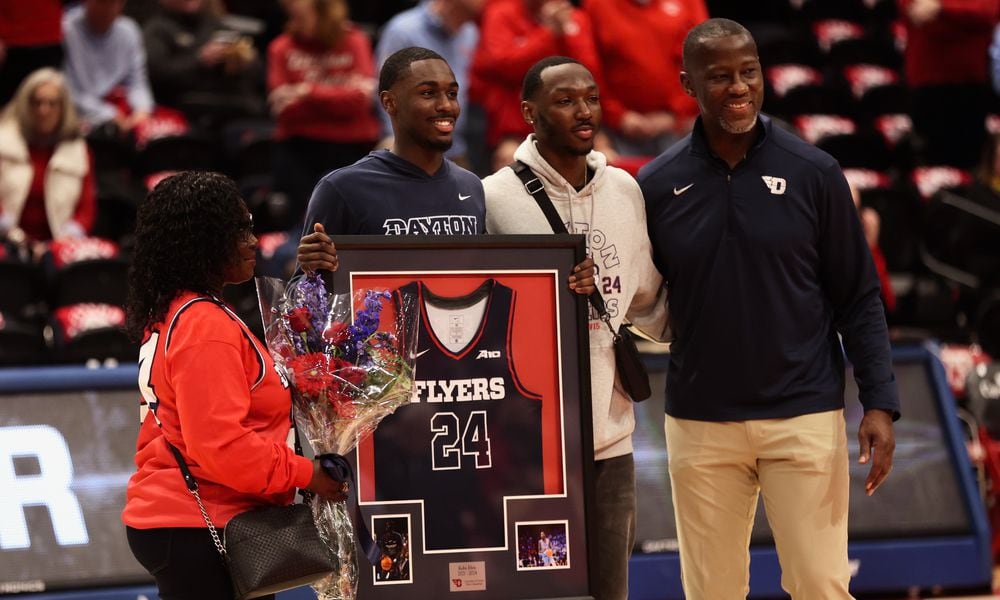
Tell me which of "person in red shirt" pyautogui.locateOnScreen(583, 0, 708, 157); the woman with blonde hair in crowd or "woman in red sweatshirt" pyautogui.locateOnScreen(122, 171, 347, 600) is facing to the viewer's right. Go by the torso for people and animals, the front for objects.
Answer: the woman in red sweatshirt

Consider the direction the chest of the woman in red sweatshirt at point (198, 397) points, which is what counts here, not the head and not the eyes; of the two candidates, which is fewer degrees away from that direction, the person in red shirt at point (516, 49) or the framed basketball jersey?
the framed basketball jersey

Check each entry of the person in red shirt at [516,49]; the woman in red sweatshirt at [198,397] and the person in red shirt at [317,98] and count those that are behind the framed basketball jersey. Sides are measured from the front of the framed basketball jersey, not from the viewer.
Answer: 2

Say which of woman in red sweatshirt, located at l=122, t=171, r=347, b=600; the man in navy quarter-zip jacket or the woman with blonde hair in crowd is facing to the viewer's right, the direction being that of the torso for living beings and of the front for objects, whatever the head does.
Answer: the woman in red sweatshirt

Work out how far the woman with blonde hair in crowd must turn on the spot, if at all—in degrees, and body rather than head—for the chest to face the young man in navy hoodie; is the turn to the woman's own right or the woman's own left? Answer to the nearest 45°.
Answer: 0° — they already face them

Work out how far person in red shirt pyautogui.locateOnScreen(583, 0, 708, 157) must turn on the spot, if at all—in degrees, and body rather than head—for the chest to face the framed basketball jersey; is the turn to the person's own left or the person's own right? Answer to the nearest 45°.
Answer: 0° — they already face it

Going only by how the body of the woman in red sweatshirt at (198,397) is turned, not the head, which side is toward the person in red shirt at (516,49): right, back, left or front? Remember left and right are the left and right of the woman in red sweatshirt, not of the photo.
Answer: left

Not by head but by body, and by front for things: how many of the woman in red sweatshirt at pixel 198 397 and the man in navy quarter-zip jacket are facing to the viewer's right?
1

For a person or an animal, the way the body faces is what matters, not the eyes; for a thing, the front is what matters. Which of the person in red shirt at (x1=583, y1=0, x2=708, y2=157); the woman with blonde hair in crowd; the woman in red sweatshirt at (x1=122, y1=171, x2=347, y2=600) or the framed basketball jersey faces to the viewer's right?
the woman in red sweatshirt

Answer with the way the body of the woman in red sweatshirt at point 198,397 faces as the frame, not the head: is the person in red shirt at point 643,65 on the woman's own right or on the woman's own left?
on the woman's own left

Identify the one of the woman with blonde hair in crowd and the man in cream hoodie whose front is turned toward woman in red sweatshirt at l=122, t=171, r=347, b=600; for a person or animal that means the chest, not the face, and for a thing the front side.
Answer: the woman with blonde hair in crowd

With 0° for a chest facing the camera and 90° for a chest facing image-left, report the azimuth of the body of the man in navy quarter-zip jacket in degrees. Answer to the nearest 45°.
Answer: approximately 0°
